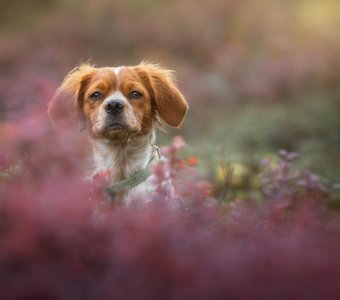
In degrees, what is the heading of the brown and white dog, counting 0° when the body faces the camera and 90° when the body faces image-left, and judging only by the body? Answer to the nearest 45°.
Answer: approximately 0°
